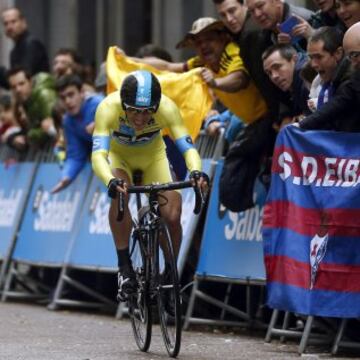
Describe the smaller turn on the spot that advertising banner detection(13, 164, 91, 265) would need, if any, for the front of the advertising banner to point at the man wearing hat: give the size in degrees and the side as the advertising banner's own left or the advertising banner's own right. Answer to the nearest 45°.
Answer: approximately 45° to the advertising banner's own left

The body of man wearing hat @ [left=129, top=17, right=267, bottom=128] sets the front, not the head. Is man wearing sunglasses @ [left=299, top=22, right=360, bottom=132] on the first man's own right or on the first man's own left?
on the first man's own left

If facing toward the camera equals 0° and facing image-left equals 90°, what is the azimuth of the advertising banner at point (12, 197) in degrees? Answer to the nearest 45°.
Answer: approximately 0°

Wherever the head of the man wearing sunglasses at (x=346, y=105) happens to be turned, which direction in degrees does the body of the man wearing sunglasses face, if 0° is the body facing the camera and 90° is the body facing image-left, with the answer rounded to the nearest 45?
approximately 45°
